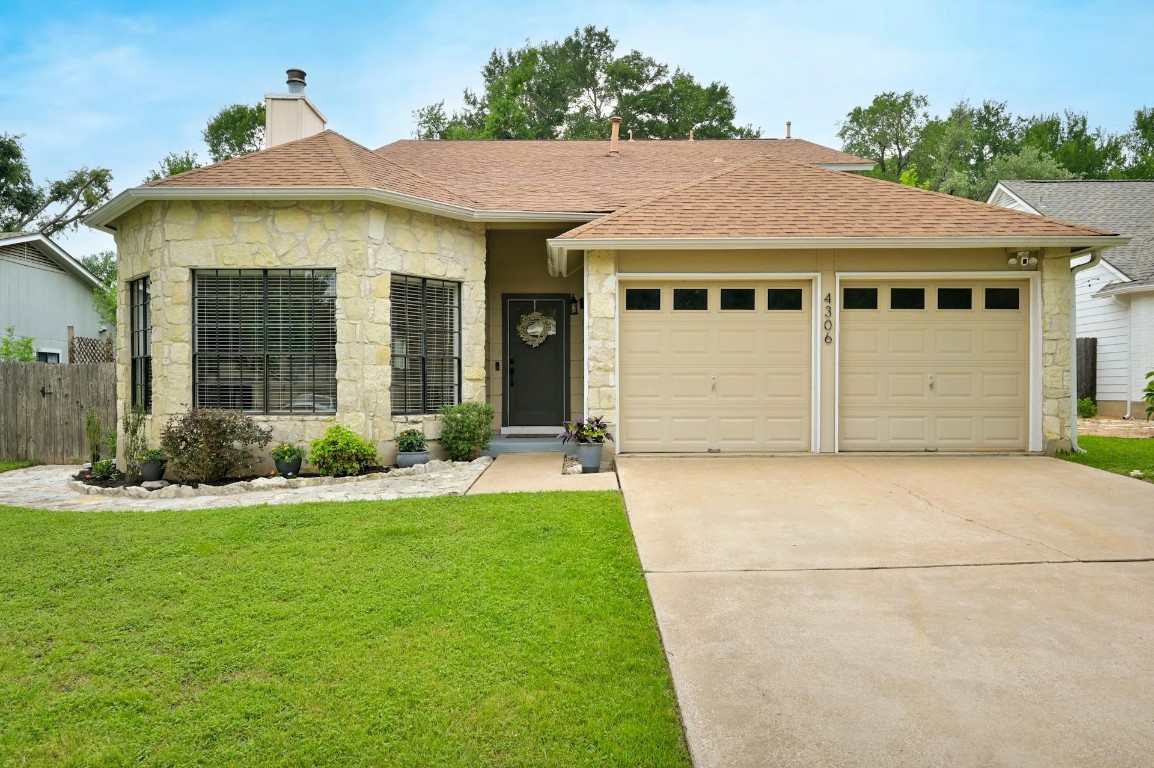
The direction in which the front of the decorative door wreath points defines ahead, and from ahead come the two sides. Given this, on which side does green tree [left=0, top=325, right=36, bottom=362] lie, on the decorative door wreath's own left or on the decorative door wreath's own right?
on the decorative door wreath's own right

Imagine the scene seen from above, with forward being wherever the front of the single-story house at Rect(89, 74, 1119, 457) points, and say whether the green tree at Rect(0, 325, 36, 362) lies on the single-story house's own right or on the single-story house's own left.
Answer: on the single-story house's own right

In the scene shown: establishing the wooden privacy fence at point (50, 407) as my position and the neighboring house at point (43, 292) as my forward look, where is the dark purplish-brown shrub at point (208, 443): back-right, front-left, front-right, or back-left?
back-right

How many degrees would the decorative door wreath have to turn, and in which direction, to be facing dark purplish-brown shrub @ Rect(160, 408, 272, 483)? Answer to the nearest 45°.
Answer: approximately 45° to its right

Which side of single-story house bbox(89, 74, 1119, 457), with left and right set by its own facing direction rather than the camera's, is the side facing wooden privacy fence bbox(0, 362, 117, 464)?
right

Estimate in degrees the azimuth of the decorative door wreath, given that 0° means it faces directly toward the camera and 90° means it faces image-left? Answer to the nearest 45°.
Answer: approximately 0°

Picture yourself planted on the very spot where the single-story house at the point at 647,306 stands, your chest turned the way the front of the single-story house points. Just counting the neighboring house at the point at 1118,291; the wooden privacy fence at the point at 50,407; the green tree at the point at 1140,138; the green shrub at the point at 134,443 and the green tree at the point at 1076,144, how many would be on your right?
2

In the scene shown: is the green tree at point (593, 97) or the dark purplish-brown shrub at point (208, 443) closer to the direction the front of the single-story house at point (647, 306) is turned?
the dark purplish-brown shrub

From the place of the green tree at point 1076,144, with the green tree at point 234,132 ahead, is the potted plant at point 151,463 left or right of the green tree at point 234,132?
left

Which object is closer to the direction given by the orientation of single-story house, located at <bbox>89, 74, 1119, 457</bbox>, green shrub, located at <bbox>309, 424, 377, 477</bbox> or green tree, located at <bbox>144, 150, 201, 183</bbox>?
the green shrub

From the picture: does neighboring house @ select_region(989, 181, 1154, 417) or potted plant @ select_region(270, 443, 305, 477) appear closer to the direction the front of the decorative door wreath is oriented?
the potted plant

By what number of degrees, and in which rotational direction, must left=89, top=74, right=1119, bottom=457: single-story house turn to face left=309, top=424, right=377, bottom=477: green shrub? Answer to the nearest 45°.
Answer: approximately 90° to its right

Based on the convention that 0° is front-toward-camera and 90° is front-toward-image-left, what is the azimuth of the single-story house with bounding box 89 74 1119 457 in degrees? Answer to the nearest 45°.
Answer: approximately 0°
